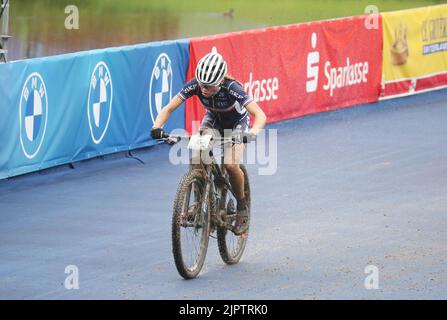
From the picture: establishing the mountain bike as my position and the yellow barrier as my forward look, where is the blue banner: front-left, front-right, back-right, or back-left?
front-left

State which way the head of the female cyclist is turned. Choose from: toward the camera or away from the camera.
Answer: toward the camera

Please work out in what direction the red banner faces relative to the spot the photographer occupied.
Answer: facing the viewer and to the right of the viewer

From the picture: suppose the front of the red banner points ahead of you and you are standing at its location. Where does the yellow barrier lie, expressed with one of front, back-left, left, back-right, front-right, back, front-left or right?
left

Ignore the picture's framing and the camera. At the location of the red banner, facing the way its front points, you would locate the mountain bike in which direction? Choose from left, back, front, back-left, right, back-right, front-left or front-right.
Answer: front-right

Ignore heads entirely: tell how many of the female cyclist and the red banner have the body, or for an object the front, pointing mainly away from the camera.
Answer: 0

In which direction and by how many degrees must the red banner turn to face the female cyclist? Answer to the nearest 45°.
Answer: approximately 45° to its right

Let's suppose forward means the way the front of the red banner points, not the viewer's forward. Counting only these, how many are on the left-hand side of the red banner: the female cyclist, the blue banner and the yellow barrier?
1

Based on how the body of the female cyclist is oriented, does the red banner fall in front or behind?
behind

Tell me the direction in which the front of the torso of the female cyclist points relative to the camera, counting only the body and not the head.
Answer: toward the camera
